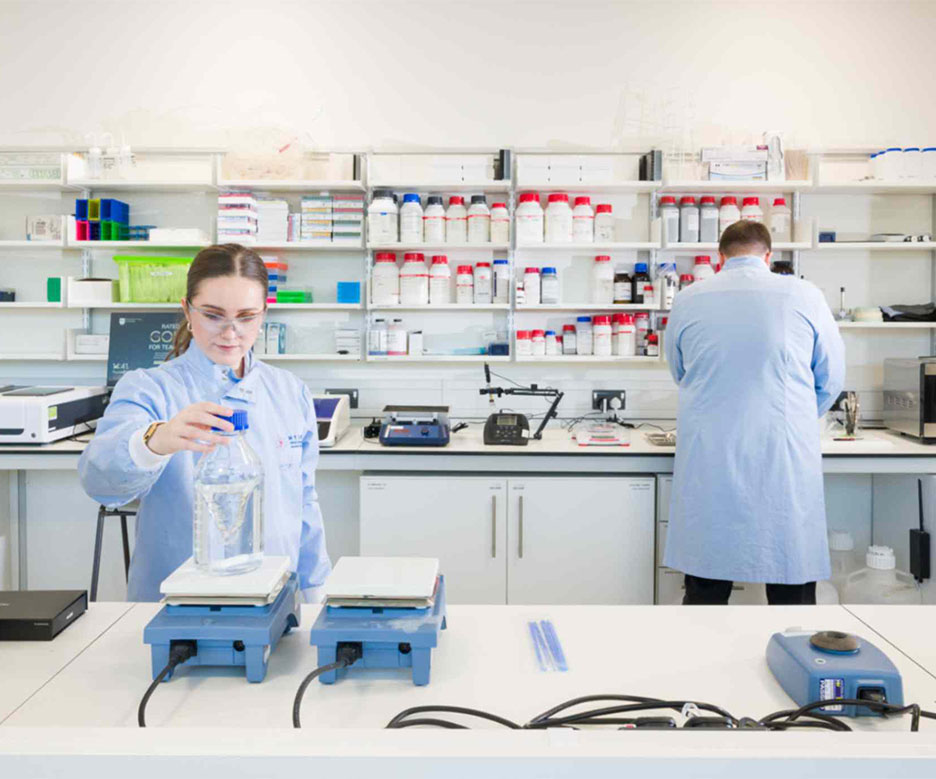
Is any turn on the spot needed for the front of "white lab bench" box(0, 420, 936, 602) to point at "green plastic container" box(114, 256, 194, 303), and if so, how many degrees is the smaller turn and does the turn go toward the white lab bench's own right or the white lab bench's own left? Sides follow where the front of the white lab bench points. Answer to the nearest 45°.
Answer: approximately 135° to the white lab bench's own right

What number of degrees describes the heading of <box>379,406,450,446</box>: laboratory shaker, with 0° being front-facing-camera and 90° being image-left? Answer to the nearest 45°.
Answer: approximately 0°

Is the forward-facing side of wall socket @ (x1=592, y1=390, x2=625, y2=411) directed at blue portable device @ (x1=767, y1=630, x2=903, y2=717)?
yes

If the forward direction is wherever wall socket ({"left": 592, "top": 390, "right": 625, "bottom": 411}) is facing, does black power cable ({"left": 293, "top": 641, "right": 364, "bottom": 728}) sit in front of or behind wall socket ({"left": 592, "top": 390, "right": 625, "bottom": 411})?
in front

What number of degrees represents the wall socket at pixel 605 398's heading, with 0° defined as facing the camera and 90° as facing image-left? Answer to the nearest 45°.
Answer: approximately 0°

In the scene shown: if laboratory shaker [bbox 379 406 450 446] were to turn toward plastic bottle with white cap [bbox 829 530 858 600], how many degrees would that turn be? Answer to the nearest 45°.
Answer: approximately 90° to its left

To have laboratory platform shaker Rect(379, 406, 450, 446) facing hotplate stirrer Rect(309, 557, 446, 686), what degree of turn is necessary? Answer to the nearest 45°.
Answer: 0° — it already faces it

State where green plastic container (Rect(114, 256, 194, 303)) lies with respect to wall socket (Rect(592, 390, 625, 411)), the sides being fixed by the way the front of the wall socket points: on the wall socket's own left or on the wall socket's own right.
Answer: on the wall socket's own right

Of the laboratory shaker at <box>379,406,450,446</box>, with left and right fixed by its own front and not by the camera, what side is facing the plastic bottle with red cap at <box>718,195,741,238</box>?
left
